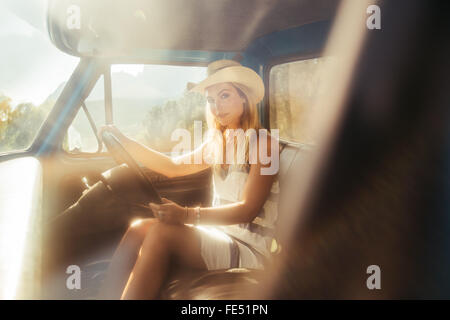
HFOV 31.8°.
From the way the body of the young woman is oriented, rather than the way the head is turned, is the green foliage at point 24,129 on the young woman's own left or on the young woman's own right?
on the young woman's own right

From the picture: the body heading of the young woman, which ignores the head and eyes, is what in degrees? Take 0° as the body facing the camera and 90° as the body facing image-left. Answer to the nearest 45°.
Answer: approximately 45°
